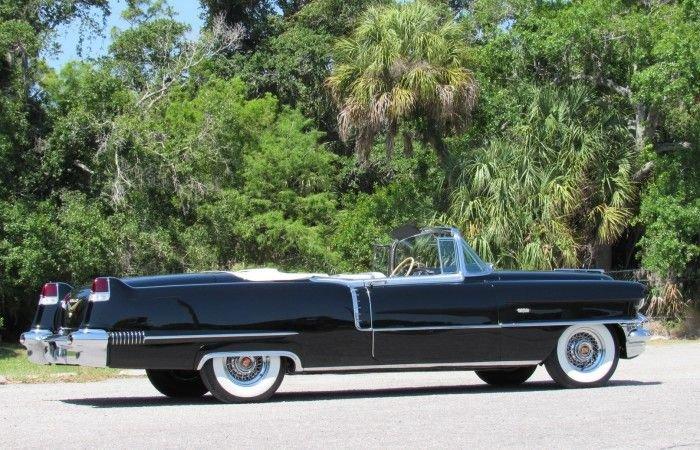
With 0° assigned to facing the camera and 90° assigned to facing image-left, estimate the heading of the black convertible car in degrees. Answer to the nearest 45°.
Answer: approximately 225°
